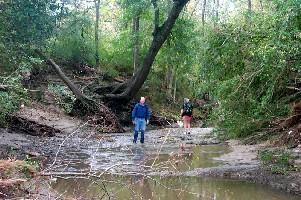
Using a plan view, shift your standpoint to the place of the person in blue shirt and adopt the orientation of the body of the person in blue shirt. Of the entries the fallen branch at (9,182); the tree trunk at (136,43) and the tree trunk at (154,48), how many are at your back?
2

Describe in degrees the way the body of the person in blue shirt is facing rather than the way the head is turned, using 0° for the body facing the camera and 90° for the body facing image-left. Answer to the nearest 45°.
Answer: approximately 0°

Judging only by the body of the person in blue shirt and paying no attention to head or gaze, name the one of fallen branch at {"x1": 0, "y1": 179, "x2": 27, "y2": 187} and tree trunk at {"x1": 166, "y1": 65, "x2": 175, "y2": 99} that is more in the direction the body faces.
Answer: the fallen branch

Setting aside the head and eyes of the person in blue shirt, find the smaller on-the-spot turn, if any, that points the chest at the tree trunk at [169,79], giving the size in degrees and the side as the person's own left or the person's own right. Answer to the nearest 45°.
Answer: approximately 180°

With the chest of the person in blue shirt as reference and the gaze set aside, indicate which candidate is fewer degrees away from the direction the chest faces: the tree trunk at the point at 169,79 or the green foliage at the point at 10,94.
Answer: the green foliage

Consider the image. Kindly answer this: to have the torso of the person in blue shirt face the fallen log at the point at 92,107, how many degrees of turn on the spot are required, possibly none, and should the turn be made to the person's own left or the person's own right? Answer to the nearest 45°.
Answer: approximately 135° to the person's own right

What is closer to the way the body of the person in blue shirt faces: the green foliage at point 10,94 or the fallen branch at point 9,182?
the fallen branch

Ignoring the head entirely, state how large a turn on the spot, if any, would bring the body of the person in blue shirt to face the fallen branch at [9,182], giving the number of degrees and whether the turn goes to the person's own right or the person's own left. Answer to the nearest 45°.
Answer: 0° — they already face it

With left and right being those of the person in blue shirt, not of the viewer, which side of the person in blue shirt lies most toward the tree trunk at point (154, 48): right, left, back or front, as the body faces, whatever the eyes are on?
back

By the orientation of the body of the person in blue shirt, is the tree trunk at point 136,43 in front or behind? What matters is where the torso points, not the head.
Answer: behind

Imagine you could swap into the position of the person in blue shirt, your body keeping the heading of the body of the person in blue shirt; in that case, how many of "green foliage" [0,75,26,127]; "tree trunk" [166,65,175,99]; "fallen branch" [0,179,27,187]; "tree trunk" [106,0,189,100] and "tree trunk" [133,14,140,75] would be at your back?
3

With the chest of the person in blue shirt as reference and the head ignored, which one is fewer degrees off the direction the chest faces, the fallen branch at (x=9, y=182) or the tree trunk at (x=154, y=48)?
the fallen branch
